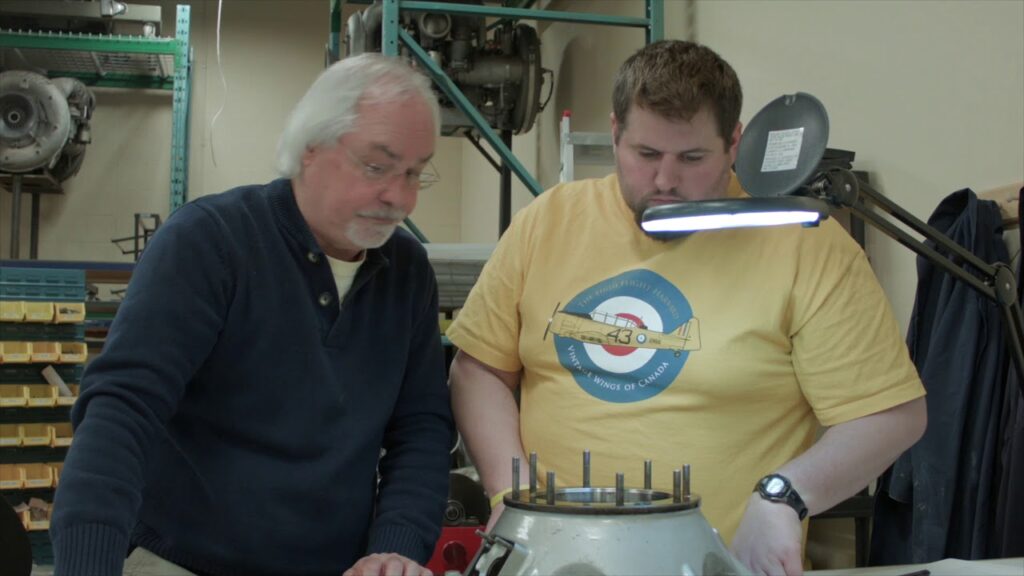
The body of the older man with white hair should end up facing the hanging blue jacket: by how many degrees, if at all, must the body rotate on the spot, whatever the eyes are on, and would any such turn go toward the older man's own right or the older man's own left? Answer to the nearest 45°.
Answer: approximately 45° to the older man's own left

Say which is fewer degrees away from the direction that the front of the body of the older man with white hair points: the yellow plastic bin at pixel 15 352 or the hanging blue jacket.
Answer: the hanging blue jacket

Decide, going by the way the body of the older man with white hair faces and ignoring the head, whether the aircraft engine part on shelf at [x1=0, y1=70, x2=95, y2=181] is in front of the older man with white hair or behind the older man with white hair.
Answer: behind

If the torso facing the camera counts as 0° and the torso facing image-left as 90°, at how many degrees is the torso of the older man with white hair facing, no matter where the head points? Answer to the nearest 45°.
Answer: approximately 315°

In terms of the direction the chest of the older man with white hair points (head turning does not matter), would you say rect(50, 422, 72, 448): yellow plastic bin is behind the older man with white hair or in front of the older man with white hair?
behind

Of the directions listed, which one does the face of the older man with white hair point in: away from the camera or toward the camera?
toward the camera

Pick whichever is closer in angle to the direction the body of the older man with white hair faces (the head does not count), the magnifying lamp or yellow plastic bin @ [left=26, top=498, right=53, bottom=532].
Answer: the magnifying lamp

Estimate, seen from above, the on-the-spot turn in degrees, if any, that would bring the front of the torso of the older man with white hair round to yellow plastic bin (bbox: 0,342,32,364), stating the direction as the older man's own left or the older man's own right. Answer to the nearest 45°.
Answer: approximately 135° to the older man's own left
